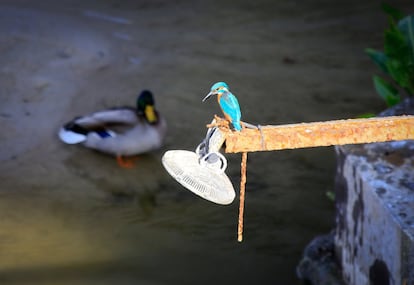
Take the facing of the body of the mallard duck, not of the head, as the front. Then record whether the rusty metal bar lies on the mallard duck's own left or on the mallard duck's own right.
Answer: on the mallard duck's own right

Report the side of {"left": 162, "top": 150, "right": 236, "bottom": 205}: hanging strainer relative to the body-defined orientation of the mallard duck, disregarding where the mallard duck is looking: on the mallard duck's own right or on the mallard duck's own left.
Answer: on the mallard duck's own right

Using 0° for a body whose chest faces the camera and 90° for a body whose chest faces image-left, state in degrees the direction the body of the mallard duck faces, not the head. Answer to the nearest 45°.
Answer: approximately 270°
